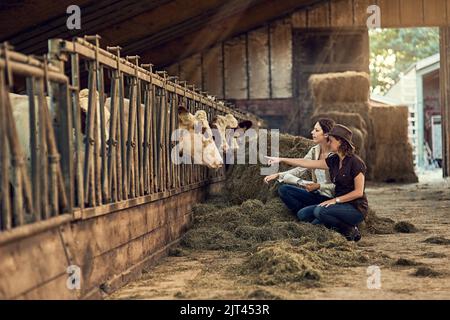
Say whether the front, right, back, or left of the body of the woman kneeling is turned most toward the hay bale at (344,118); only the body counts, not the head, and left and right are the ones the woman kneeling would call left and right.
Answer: right

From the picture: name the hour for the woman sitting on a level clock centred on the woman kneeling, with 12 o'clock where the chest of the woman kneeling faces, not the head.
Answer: The woman sitting is roughly at 2 o'clock from the woman kneeling.

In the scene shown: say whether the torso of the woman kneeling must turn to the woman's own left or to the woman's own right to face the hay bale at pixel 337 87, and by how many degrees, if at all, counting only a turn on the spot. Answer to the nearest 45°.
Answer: approximately 90° to the woman's own right

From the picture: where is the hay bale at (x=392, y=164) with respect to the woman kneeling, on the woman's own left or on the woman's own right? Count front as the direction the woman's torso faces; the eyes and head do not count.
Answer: on the woman's own right

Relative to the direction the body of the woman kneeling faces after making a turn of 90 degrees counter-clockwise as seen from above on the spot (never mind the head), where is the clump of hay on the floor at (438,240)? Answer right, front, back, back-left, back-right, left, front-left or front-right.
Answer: left

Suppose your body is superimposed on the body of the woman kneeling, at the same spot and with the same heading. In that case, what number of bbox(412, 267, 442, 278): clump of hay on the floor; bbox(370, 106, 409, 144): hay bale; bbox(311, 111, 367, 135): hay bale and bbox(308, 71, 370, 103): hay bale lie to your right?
3

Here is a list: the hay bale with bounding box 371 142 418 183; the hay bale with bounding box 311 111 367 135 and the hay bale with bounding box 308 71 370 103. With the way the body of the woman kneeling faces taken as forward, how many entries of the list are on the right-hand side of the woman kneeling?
3

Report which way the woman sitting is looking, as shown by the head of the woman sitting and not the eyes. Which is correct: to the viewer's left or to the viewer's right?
to the viewer's left

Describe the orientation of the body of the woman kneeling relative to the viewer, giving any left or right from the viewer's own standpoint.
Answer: facing to the left of the viewer

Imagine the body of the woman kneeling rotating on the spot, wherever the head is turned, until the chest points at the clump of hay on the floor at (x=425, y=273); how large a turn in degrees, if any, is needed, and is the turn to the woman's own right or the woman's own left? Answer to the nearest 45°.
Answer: approximately 90° to the woman's own left
